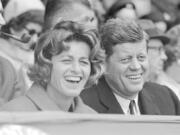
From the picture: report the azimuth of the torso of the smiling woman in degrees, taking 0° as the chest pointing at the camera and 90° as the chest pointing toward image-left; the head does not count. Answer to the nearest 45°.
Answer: approximately 315°

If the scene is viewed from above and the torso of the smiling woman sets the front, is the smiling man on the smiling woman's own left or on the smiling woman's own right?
on the smiling woman's own left
